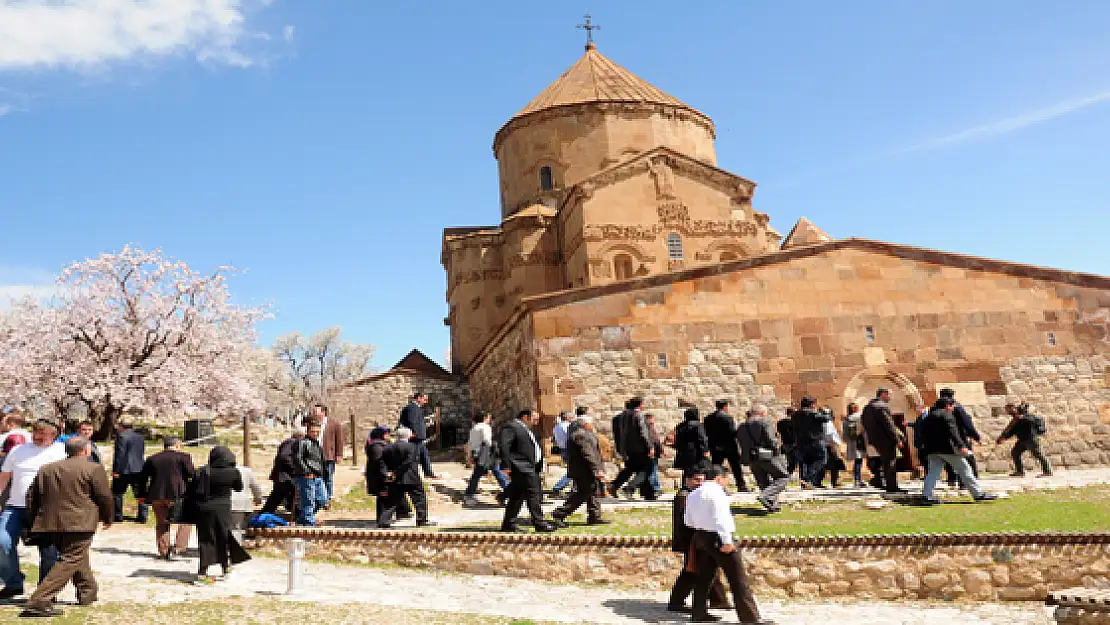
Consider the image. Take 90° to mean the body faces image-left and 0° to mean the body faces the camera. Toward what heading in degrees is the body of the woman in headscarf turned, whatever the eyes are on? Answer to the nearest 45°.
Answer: approximately 180°

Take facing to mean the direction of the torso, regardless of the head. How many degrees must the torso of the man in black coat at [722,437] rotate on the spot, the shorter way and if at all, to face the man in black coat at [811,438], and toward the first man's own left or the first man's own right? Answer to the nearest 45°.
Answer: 0° — they already face them

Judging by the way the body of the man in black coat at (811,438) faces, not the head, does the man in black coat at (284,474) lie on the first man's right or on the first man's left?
on the first man's left

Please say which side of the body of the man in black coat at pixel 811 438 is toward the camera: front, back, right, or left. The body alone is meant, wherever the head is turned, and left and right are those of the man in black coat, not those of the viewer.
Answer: back

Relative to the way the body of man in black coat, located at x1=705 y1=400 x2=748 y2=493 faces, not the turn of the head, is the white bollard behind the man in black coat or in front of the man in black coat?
behind

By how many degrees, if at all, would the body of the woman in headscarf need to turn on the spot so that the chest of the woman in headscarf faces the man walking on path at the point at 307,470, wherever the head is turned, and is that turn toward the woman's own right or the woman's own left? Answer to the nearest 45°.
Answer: approximately 45° to the woman's own right

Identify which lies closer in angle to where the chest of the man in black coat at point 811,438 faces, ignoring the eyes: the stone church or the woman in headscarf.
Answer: the stone church

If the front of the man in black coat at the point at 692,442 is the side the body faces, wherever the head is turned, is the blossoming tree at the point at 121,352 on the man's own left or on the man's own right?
on the man's own left
